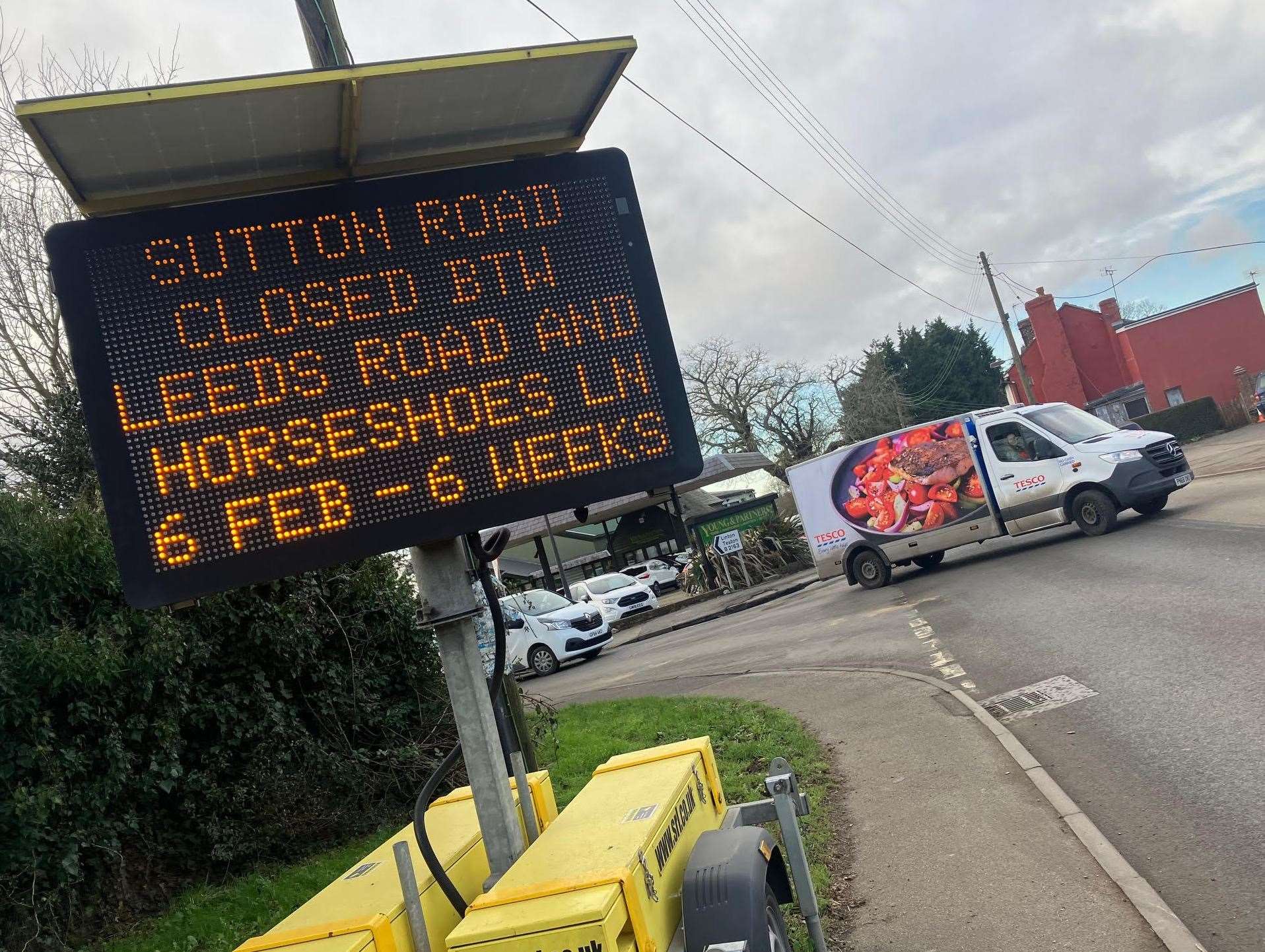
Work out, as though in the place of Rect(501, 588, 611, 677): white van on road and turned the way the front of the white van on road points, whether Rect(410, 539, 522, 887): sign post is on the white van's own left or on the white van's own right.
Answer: on the white van's own right

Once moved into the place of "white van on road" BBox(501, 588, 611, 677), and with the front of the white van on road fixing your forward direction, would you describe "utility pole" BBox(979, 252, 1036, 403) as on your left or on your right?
on your left

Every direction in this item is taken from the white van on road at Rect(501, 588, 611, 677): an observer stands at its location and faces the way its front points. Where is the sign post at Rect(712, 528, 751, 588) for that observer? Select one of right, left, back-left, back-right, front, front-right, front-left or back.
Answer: left

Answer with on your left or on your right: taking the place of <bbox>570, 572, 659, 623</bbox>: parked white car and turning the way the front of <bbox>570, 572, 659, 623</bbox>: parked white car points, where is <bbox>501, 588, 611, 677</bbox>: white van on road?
on your right

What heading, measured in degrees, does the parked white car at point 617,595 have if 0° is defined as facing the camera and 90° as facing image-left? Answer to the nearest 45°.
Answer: approximately 315°

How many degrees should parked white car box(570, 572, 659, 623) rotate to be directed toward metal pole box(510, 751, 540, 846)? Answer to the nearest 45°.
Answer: approximately 45° to its right

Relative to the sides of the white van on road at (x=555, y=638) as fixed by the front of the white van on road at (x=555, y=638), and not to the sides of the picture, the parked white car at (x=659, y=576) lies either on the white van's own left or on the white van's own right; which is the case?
on the white van's own left
